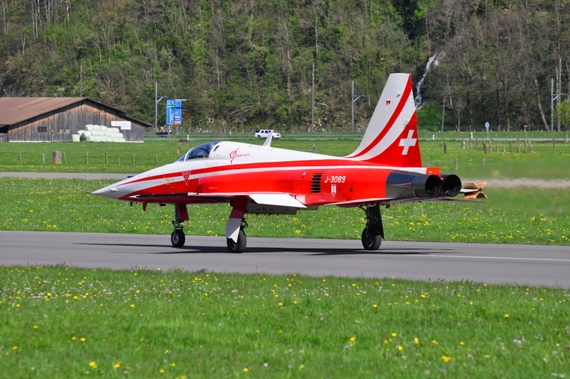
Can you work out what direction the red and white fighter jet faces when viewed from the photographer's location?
facing away from the viewer and to the left of the viewer
